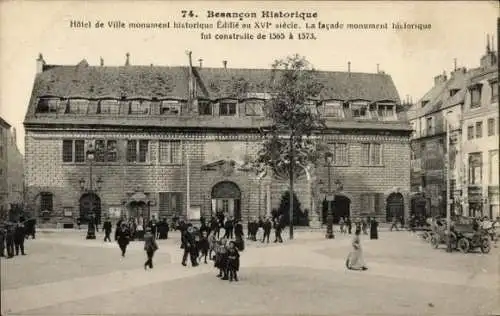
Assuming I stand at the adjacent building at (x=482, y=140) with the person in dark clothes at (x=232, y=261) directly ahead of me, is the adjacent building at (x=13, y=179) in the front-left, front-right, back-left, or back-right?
front-right

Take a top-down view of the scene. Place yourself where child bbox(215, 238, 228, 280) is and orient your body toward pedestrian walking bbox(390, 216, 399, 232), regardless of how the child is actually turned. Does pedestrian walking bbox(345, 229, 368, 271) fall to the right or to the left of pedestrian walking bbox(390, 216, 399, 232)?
right

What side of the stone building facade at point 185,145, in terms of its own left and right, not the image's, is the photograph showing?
front

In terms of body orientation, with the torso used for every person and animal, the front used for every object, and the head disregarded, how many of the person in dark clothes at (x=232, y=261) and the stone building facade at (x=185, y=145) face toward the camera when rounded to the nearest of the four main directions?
2

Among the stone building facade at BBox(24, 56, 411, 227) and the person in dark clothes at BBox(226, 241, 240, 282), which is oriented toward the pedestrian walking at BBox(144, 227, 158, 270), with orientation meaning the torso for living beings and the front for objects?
the stone building facade

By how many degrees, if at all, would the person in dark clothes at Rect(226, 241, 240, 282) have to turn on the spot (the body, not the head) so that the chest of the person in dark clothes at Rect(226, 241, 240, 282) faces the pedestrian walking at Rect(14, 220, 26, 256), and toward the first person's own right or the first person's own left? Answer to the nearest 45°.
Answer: approximately 135° to the first person's own right

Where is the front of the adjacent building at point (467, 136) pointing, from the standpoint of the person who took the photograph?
facing the viewer and to the left of the viewer

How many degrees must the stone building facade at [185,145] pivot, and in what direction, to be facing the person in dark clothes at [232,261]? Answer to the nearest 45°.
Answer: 0° — it already faces them

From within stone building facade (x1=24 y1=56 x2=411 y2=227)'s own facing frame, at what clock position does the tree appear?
The tree is roughly at 11 o'clock from the stone building facade.

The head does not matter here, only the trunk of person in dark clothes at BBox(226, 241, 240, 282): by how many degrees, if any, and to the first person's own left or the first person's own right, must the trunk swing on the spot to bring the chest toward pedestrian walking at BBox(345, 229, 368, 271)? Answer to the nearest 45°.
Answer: approximately 135° to the first person's own left
